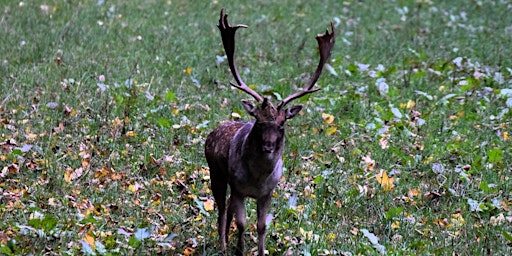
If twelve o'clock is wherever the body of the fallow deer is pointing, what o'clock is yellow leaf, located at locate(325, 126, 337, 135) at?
The yellow leaf is roughly at 8 o'clock from the fallow deer.

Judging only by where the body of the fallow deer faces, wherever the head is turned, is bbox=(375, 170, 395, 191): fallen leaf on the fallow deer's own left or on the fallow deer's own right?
on the fallow deer's own left

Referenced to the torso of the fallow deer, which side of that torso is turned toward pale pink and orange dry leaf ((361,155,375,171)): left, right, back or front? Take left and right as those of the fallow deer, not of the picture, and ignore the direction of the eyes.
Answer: back

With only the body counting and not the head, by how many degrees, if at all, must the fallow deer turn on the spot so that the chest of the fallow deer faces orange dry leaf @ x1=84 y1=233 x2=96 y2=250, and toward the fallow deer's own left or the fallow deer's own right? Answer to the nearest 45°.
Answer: approximately 135° to the fallow deer's own right

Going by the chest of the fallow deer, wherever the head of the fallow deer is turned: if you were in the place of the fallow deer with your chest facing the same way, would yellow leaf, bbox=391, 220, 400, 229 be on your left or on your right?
on your left

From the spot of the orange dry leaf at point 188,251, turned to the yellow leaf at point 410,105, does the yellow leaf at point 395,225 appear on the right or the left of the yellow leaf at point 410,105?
right

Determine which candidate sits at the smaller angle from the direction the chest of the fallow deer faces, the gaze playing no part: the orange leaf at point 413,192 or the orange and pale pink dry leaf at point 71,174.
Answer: the orange leaf

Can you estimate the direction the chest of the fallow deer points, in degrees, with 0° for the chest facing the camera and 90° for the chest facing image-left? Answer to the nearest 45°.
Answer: approximately 315°

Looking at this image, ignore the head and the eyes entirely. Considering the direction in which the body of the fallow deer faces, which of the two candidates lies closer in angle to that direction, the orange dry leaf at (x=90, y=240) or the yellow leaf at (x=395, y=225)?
the yellow leaf
